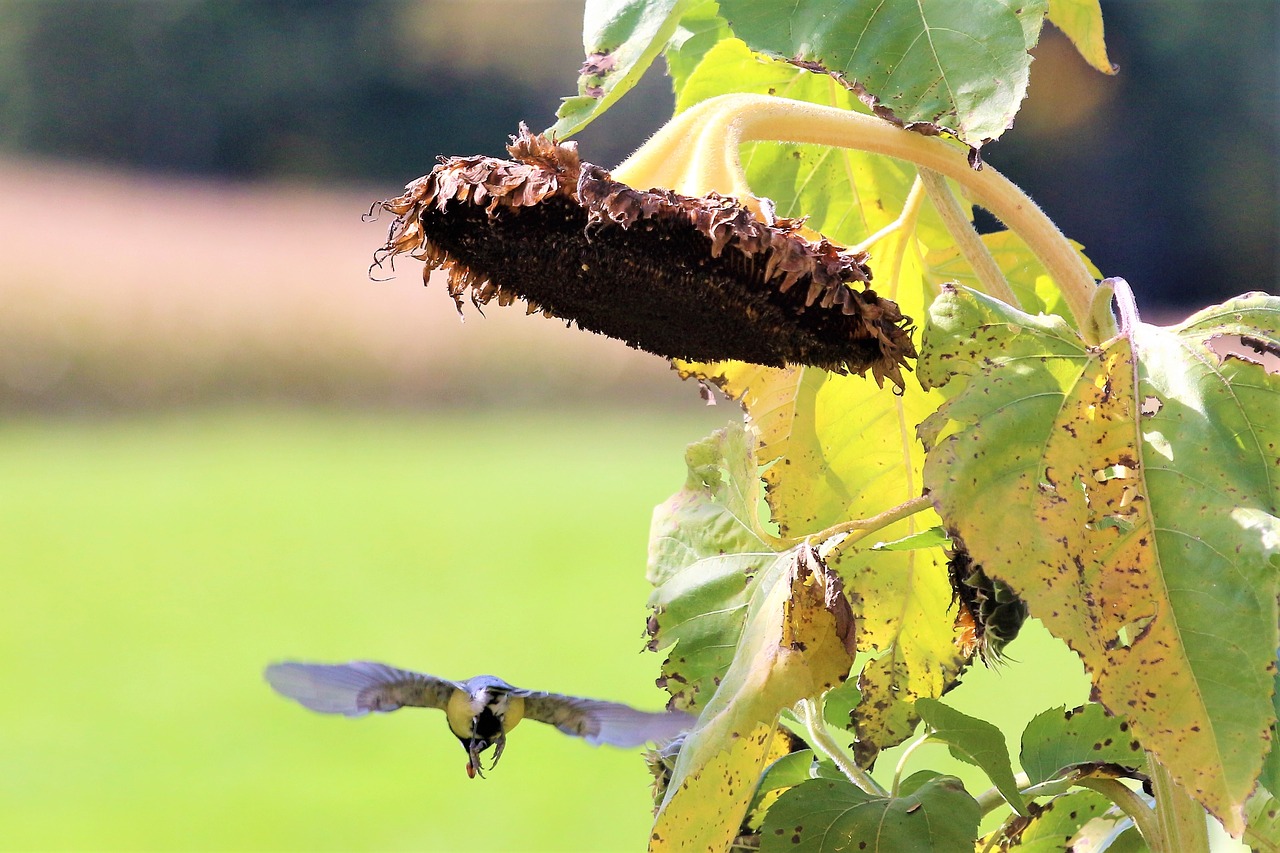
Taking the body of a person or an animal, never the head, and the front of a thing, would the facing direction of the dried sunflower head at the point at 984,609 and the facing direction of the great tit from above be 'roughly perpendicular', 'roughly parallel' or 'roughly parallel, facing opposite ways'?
roughly perpendicular

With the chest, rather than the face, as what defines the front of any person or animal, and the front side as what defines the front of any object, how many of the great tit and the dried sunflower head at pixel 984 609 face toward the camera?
1

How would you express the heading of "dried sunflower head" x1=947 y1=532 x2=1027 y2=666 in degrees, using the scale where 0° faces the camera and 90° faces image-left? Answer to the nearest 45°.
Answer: approximately 90°
